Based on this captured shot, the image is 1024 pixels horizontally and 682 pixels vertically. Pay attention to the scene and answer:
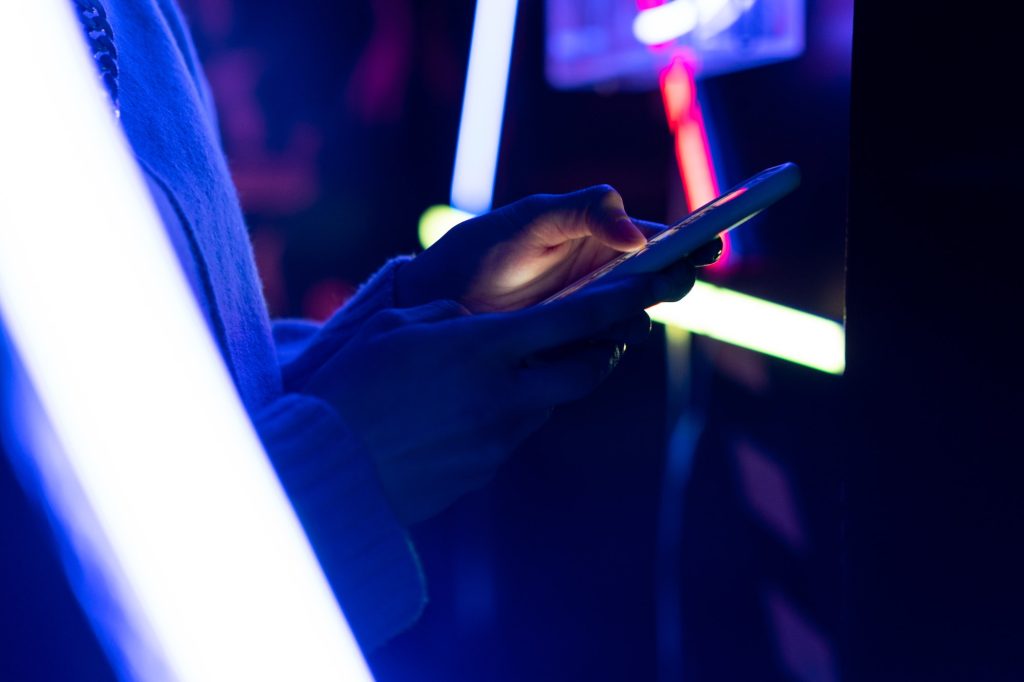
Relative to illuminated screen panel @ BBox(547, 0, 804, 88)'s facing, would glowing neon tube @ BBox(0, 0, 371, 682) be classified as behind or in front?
in front

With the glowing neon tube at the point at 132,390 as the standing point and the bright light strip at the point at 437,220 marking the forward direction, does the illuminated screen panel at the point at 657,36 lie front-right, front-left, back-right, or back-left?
front-right

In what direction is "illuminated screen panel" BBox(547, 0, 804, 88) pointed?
toward the camera
